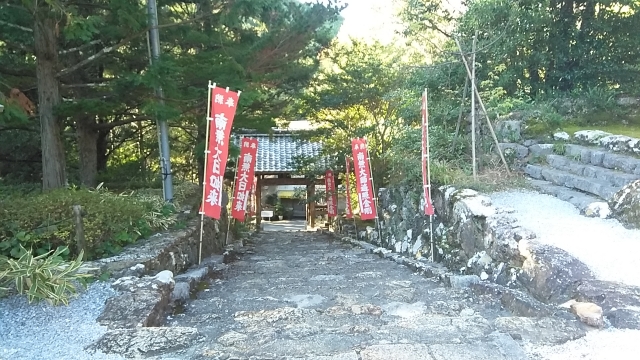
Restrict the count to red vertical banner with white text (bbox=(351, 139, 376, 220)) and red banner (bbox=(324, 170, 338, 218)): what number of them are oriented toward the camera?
2

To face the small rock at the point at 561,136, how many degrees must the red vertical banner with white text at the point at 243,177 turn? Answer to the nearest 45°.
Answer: approximately 45° to its left

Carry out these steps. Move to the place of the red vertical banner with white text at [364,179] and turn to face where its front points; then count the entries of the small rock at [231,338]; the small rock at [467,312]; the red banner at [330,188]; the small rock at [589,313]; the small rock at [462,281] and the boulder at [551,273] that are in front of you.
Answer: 5

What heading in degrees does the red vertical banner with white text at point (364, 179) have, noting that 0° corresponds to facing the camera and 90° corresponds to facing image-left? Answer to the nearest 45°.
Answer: approximately 0°

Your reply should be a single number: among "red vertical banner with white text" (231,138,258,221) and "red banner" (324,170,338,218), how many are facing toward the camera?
2

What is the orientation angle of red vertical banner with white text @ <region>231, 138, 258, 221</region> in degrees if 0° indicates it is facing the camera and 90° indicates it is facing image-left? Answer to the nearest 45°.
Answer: approximately 0°

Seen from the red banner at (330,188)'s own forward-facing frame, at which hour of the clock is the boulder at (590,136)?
The boulder is roughly at 11 o'clock from the red banner.

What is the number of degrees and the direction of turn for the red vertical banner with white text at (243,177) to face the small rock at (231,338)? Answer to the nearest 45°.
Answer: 0° — it already faces it
